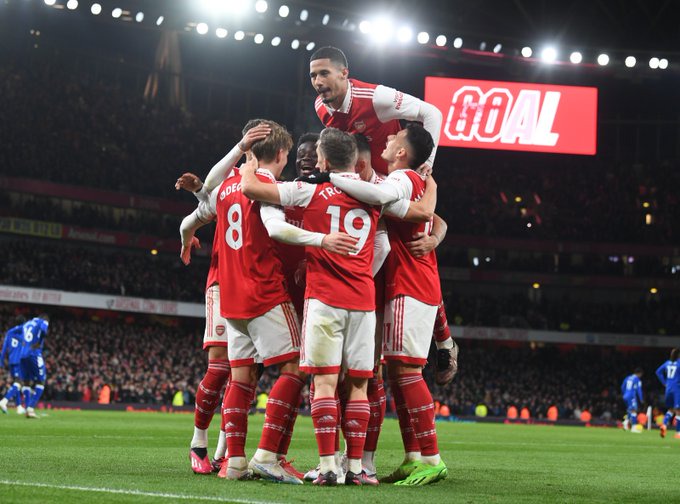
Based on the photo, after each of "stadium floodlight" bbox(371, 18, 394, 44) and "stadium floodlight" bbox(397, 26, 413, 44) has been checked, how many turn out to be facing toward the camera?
2

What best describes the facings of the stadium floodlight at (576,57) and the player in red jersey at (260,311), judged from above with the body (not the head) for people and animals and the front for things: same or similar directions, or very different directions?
very different directions

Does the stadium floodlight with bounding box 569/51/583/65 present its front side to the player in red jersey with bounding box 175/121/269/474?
yes

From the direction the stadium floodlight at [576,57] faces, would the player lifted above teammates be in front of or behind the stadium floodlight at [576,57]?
in front

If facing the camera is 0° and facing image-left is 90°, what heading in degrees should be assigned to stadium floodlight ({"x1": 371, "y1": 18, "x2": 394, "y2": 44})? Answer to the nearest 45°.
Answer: approximately 0°

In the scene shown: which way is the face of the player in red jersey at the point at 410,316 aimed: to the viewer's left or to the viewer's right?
to the viewer's left

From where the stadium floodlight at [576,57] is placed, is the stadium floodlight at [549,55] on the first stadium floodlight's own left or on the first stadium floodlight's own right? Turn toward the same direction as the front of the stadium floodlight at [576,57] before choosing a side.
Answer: on the first stadium floodlight's own right

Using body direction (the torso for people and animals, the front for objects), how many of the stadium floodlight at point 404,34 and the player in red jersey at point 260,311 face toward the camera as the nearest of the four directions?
1

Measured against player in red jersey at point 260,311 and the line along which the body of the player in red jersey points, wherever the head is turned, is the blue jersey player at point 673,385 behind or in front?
in front

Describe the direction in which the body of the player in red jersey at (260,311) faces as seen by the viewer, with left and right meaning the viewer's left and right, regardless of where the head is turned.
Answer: facing away from the viewer and to the right of the viewer

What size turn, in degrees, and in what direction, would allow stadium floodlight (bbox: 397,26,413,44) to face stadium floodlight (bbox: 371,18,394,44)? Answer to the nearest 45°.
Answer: approximately 45° to its right

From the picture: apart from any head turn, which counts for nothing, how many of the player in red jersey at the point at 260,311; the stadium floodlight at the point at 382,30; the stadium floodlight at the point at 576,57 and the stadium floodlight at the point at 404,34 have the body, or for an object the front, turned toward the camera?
3

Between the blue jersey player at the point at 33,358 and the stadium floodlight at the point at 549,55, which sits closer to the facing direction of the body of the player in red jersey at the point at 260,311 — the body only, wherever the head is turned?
the stadium floodlight

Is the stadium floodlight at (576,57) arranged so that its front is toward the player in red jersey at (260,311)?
yes
